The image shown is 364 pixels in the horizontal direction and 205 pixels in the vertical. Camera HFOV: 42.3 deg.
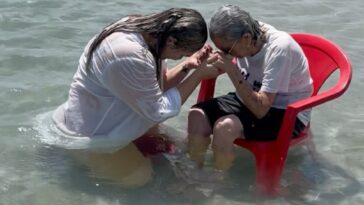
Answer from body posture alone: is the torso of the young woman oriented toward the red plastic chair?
yes

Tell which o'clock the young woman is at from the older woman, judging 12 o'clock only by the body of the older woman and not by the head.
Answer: The young woman is roughly at 1 o'clock from the older woman.

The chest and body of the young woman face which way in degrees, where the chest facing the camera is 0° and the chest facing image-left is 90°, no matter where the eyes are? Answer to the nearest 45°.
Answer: approximately 270°

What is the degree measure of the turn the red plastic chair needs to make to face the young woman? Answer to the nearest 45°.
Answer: approximately 45° to its right

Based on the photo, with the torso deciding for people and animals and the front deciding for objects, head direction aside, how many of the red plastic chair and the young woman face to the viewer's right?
1

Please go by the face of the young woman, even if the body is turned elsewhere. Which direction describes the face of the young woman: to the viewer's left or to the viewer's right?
to the viewer's right

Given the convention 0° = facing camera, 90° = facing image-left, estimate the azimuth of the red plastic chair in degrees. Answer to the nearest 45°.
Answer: approximately 45°

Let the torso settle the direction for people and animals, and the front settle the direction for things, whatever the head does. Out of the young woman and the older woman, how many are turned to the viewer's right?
1
